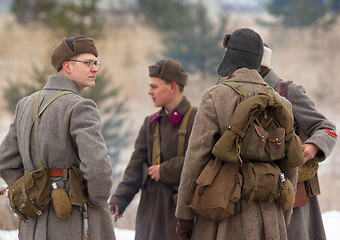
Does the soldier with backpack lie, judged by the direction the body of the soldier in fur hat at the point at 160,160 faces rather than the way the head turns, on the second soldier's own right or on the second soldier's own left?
on the second soldier's own left

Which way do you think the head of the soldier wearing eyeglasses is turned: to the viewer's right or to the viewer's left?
to the viewer's right

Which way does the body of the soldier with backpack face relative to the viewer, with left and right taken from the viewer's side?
facing away from the viewer and to the left of the viewer

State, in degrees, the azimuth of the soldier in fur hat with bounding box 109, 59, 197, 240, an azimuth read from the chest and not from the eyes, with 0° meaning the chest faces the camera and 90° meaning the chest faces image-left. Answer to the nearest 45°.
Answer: approximately 45°

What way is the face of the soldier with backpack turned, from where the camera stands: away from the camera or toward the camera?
away from the camera

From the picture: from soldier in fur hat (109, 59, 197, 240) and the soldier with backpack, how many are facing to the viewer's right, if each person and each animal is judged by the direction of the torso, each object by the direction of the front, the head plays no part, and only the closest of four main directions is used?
0

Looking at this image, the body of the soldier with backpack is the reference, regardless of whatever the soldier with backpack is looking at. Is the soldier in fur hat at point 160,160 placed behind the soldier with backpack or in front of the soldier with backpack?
in front

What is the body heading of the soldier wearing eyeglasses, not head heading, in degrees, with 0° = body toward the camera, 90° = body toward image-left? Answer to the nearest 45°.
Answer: approximately 225°

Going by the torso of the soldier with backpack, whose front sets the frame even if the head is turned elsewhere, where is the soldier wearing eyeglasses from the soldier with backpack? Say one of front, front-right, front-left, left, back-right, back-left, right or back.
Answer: front-left

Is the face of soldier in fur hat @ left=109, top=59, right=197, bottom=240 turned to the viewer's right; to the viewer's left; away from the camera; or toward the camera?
to the viewer's left
